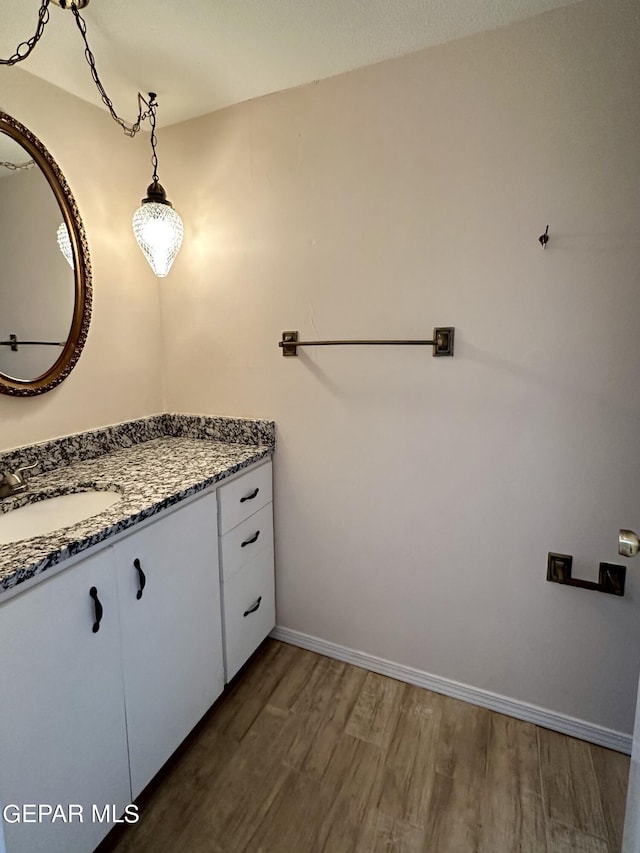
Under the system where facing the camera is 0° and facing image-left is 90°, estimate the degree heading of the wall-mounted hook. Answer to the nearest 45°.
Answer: approximately 0°

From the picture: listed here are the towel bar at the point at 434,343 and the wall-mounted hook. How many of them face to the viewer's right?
0

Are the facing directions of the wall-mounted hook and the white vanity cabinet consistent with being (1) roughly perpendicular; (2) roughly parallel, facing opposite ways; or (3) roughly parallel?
roughly perpendicular

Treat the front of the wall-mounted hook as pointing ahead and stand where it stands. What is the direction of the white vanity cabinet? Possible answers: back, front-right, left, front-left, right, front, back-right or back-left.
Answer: front-right

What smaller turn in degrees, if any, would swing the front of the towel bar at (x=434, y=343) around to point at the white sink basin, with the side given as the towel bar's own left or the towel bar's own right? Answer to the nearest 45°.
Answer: approximately 45° to the towel bar's own right

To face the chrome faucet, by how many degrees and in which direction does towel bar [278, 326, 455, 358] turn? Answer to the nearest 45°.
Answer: approximately 45° to its right

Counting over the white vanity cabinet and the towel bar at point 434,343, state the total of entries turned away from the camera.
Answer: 0

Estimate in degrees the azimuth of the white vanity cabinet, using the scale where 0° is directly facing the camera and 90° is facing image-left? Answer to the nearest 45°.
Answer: approximately 315°

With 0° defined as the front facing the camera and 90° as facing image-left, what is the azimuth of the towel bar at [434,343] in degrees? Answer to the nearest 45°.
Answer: approximately 45°

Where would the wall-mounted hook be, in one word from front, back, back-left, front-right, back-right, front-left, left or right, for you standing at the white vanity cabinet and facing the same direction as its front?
front-left
